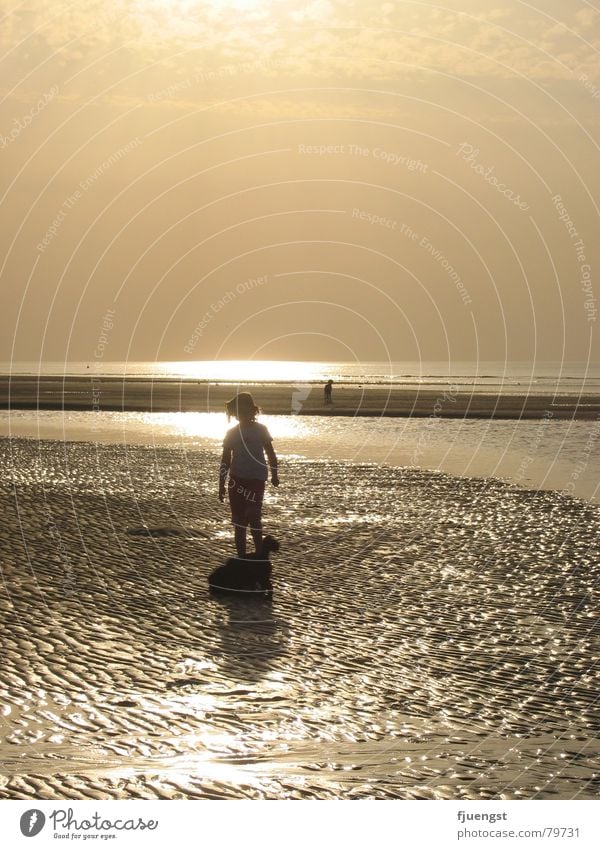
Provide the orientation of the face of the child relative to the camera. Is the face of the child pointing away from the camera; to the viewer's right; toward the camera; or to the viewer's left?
away from the camera

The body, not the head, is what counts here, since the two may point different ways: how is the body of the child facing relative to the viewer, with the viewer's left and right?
facing away from the viewer
